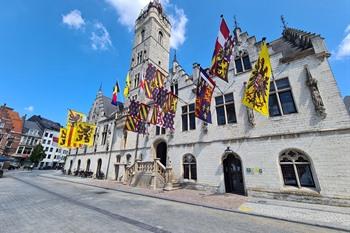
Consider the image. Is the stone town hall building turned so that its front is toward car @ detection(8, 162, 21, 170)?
no

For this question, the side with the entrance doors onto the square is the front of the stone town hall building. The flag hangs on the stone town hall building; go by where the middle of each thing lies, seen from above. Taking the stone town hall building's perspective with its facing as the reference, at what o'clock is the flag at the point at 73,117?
The flag is roughly at 2 o'clock from the stone town hall building.

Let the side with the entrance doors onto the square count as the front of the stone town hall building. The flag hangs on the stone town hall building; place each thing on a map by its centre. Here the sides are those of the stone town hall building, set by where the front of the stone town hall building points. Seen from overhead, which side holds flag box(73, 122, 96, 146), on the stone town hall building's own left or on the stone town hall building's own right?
on the stone town hall building's own right

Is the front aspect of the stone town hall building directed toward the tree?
no

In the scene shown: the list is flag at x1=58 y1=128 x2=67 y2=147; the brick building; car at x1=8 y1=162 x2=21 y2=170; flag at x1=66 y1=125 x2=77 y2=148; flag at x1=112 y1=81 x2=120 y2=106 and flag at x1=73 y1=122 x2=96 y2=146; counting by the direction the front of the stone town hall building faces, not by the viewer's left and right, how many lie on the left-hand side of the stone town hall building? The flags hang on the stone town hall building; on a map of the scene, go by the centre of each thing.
0

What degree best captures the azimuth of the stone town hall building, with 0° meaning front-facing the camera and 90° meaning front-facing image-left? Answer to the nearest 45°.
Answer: approximately 45°

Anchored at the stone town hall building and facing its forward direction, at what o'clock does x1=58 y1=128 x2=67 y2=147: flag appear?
The flag is roughly at 2 o'clock from the stone town hall building.
